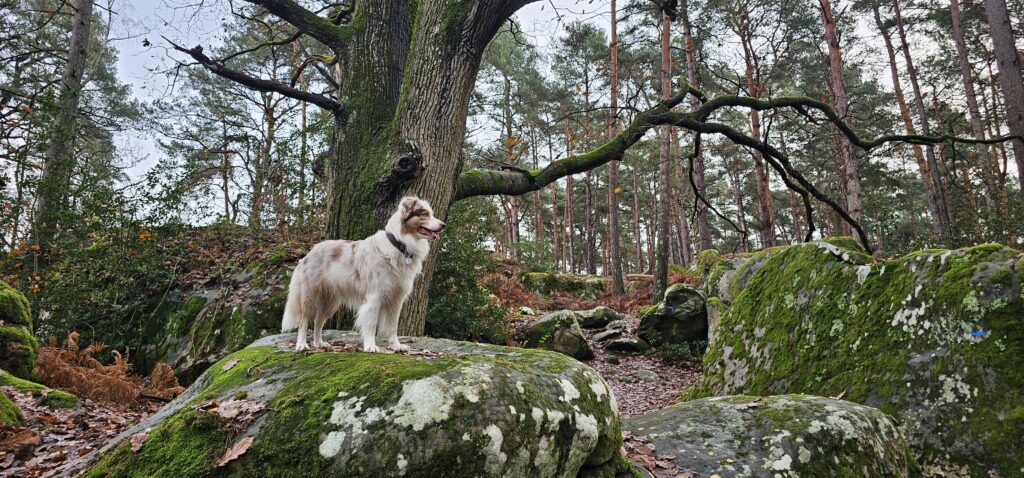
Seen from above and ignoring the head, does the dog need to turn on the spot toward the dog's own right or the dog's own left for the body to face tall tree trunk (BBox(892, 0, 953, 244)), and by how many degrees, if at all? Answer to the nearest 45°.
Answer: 0° — it already faces it

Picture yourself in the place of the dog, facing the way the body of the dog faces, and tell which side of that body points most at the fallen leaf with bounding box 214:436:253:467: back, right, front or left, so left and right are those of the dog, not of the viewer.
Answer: right

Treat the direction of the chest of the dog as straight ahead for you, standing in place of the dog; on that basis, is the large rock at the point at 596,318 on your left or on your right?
on your left

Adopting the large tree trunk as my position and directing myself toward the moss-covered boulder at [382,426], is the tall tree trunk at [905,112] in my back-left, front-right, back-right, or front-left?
back-left

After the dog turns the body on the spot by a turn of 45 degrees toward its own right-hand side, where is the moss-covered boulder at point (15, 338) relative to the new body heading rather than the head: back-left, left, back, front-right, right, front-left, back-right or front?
back

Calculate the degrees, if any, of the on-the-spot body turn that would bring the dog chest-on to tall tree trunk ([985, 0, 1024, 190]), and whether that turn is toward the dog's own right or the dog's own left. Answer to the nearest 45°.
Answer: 0° — it already faces it

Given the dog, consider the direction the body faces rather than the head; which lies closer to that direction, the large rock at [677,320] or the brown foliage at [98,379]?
the large rock

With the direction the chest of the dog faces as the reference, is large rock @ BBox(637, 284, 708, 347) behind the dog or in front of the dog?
in front

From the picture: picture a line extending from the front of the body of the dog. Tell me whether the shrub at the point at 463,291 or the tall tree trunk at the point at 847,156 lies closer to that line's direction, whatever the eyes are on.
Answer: the tall tree trunk

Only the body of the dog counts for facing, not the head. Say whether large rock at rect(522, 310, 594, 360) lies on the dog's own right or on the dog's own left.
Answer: on the dog's own left

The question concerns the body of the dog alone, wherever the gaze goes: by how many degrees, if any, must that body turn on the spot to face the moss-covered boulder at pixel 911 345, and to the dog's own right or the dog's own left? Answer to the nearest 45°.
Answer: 0° — it already faces it

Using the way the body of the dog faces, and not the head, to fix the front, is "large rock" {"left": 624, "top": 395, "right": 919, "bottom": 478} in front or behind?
in front

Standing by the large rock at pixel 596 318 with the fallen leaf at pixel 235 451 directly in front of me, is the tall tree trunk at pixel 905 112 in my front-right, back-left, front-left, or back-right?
back-left

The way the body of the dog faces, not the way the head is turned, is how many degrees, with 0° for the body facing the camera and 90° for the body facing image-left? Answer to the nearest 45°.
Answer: approximately 270°
